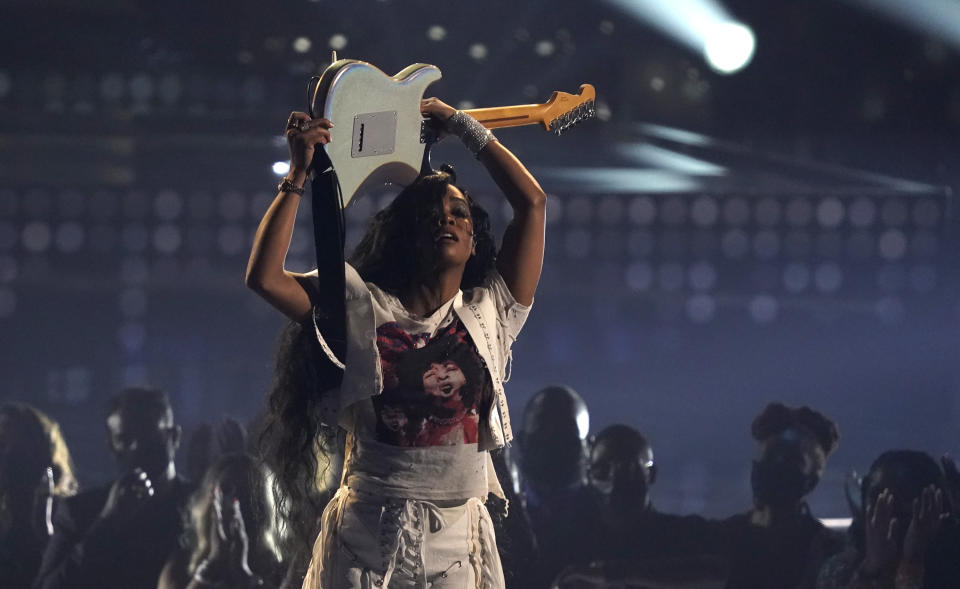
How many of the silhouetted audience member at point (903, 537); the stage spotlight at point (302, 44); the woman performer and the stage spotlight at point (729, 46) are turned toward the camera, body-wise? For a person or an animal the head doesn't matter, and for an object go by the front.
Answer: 4

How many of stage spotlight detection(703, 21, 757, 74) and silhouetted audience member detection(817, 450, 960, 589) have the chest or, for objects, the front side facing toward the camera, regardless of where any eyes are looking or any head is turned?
2

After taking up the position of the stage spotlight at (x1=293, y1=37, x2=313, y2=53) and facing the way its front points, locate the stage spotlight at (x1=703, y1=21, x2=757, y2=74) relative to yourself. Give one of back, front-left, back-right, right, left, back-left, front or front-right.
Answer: left

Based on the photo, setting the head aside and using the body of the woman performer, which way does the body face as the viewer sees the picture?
toward the camera

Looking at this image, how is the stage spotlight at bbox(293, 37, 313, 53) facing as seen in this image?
toward the camera

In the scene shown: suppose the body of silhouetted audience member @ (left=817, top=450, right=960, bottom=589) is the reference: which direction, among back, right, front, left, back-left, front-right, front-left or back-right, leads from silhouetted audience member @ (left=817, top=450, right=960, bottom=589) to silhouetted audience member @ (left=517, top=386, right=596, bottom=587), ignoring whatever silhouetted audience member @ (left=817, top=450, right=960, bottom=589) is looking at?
right

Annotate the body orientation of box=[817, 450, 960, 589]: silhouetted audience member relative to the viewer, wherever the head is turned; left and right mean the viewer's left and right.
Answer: facing the viewer

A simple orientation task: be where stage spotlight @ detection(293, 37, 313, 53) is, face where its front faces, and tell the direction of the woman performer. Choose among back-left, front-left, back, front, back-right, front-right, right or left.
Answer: front

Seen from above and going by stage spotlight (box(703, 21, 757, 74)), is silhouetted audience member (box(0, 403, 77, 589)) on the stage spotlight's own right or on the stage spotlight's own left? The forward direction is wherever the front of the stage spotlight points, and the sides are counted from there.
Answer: on the stage spotlight's own right
